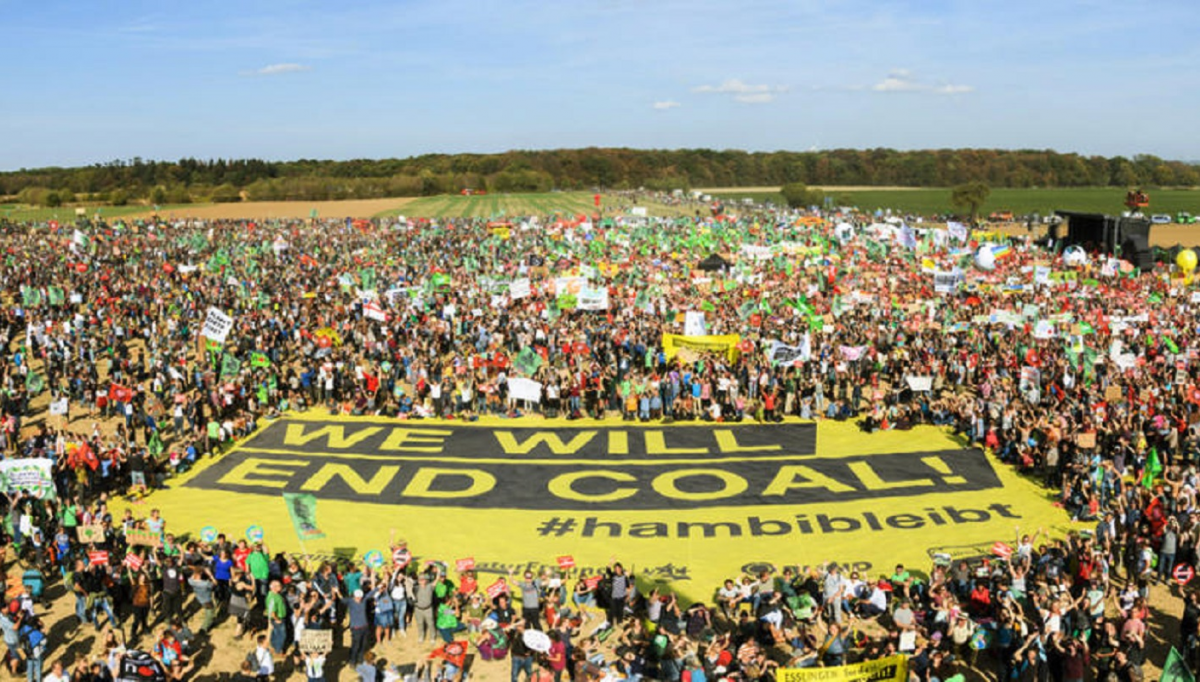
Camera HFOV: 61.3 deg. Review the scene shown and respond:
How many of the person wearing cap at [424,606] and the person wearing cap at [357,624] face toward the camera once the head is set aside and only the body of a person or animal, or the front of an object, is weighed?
2

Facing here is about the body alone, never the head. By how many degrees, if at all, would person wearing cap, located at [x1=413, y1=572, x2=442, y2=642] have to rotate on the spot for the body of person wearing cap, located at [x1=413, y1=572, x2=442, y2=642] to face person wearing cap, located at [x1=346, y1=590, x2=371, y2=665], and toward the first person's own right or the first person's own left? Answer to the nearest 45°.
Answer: approximately 45° to the first person's own right

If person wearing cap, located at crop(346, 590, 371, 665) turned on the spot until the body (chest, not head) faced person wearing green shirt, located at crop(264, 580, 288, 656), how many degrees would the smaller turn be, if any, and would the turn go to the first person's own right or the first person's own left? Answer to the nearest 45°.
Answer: approximately 135° to the first person's own right

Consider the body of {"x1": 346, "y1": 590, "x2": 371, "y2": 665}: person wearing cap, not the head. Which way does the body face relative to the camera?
toward the camera

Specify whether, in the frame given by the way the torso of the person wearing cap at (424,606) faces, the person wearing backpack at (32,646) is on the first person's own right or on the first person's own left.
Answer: on the first person's own right

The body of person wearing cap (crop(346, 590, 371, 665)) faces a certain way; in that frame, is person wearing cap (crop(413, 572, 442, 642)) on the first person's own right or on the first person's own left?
on the first person's own left

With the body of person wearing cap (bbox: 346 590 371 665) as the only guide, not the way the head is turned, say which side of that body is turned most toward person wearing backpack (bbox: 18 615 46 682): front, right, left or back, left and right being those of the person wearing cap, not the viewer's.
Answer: right

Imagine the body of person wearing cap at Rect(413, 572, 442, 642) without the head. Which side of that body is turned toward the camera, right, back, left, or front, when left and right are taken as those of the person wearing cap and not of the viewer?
front

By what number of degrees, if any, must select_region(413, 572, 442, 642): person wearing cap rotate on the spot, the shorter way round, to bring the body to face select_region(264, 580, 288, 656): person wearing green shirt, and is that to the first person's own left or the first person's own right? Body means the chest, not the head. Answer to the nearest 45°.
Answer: approximately 90° to the first person's own right
